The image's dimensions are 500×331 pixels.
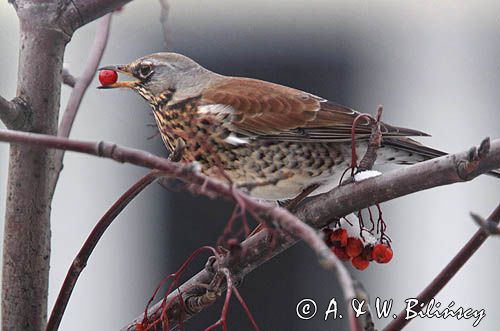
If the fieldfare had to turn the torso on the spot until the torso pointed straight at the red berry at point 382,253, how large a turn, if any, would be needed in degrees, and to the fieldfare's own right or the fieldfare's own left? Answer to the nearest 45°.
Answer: approximately 135° to the fieldfare's own left

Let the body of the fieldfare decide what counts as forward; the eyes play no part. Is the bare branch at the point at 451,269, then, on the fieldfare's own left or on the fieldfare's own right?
on the fieldfare's own left

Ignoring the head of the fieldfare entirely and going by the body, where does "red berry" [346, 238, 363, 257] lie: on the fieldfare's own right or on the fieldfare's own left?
on the fieldfare's own left

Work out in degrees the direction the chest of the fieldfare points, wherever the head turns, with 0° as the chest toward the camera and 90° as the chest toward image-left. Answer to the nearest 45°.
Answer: approximately 90°
